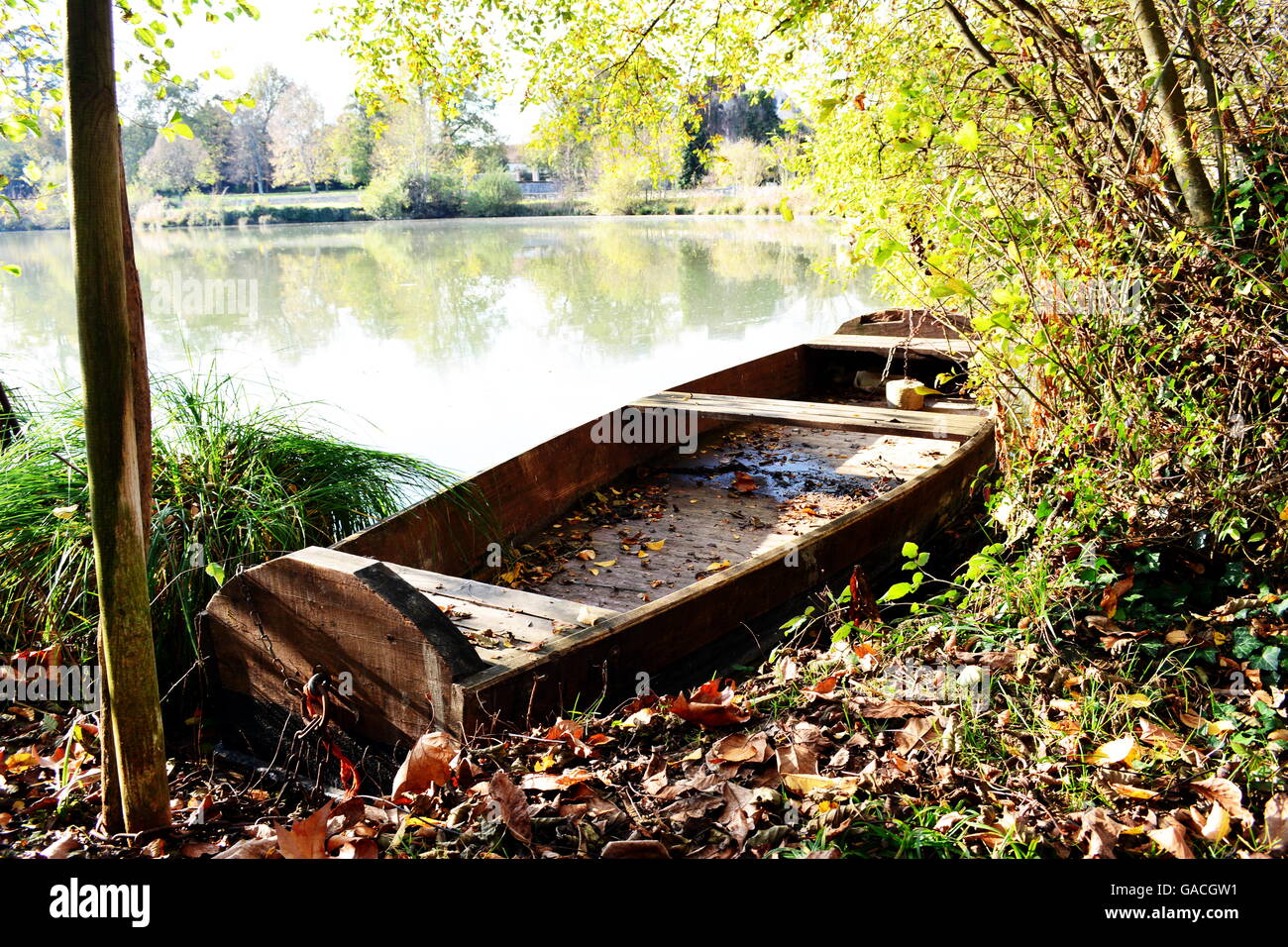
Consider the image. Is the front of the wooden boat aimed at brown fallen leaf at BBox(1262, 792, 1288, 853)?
no

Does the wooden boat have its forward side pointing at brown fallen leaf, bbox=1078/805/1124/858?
no

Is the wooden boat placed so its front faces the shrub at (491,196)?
no

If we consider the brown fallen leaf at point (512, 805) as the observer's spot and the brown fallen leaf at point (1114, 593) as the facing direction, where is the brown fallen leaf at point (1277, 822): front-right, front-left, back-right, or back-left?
front-right

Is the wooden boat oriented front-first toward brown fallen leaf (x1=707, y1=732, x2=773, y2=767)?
no
